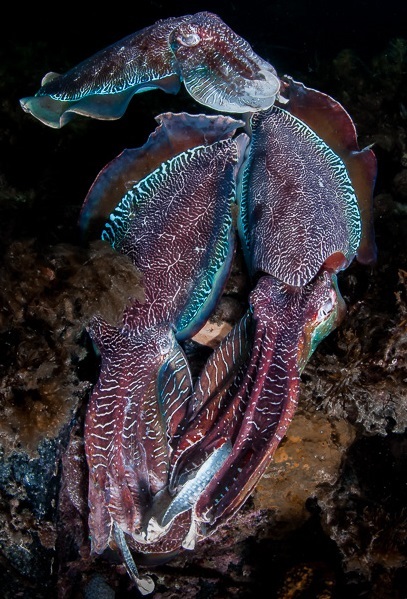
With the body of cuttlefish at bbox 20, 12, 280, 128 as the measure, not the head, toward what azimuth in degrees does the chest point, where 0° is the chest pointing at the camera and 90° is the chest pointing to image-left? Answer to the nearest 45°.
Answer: approximately 270°
